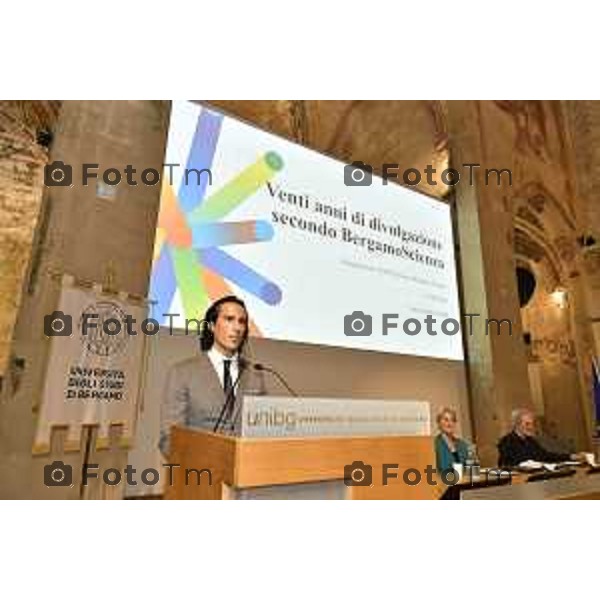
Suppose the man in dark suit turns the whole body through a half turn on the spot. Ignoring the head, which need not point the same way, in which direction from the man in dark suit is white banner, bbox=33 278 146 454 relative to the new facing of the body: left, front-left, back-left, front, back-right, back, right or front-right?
left

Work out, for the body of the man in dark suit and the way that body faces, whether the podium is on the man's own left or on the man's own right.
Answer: on the man's own right

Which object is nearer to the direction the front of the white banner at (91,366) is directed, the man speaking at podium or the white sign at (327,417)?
the white sign

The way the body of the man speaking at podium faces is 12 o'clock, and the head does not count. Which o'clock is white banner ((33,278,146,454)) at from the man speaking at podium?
The white banner is roughly at 4 o'clock from the man speaking at podium.

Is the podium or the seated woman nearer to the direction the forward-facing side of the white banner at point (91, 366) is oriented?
the podium

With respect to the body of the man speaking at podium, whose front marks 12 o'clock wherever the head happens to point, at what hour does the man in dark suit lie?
The man in dark suit is roughly at 10 o'clock from the man speaking at podium.

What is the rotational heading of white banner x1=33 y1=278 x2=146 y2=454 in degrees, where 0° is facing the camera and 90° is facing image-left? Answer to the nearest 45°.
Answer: approximately 0°

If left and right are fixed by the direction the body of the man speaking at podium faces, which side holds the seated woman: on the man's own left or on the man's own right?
on the man's own left

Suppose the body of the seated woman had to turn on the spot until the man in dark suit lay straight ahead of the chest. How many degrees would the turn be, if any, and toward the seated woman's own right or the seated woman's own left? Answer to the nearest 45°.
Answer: approximately 90° to the seated woman's own left

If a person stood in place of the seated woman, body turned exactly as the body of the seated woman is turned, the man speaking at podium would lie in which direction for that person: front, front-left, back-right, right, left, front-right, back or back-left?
right

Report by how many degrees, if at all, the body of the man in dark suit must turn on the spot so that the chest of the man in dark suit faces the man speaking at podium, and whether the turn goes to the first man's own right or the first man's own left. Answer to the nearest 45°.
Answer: approximately 90° to the first man's own right

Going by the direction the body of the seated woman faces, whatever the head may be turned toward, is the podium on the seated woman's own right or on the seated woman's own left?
on the seated woman's own right
